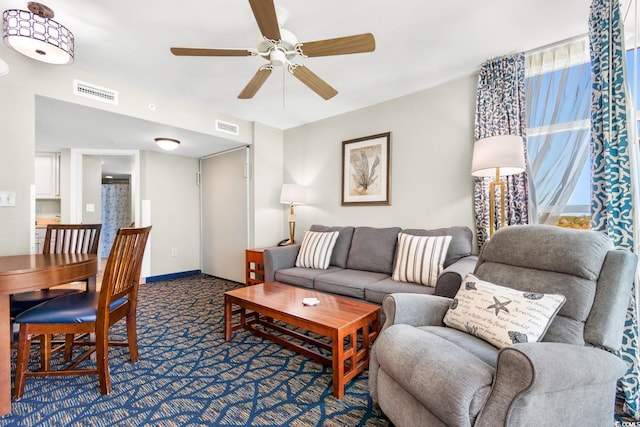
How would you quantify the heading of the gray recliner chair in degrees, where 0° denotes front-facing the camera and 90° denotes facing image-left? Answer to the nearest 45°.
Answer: approximately 45°

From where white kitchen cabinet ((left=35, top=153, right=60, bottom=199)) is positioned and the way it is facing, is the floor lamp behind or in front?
in front

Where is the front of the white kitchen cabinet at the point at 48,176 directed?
toward the camera

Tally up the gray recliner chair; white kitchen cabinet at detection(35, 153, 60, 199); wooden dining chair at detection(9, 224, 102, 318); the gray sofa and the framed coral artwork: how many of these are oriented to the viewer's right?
0

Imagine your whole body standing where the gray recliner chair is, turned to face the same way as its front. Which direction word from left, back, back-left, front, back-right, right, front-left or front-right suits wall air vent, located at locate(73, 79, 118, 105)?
front-right

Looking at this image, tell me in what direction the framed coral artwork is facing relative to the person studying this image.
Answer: facing the viewer and to the left of the viewer

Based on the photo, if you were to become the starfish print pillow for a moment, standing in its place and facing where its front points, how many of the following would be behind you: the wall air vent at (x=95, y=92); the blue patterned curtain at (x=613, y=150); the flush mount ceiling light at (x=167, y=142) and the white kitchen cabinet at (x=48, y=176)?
1

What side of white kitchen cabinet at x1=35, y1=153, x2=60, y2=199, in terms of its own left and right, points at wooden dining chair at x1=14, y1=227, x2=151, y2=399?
front

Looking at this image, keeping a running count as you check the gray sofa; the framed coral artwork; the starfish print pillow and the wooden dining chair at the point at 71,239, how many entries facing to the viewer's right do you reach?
0

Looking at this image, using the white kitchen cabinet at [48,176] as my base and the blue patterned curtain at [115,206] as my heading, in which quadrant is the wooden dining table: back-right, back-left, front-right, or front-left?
back-right

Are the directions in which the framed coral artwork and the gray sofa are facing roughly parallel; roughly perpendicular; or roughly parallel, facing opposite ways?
roughly parallel

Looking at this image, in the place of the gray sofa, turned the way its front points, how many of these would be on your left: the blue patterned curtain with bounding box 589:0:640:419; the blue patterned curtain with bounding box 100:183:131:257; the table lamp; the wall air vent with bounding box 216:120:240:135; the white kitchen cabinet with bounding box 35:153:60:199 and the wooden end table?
1

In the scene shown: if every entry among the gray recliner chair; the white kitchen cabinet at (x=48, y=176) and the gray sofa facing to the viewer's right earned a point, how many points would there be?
0
